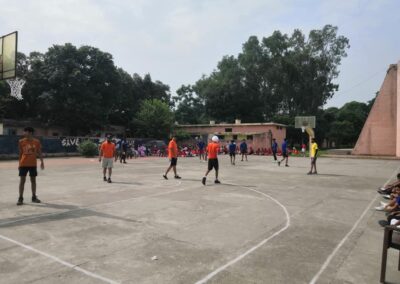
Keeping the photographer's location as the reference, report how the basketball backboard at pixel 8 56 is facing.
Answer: facing away from the viewer and to the right of the viewer

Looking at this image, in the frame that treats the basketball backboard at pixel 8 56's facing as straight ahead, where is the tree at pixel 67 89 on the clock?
The tree is roughly at 11 o'clock from the basketball backboard.

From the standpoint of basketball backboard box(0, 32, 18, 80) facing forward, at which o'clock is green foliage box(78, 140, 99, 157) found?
The green foliage is roughly at 11 o'clock from the basketball backboard.
